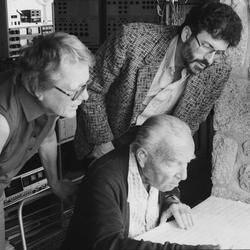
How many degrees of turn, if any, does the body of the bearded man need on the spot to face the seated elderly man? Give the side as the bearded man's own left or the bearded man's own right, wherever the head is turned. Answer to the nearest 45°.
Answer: approximately 45° to the bearded man's own right

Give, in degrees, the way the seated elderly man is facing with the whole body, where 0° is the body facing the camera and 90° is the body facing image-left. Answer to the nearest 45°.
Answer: approximately 315°

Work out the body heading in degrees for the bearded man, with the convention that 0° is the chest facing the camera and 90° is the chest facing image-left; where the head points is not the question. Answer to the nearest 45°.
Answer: approximately 315°
